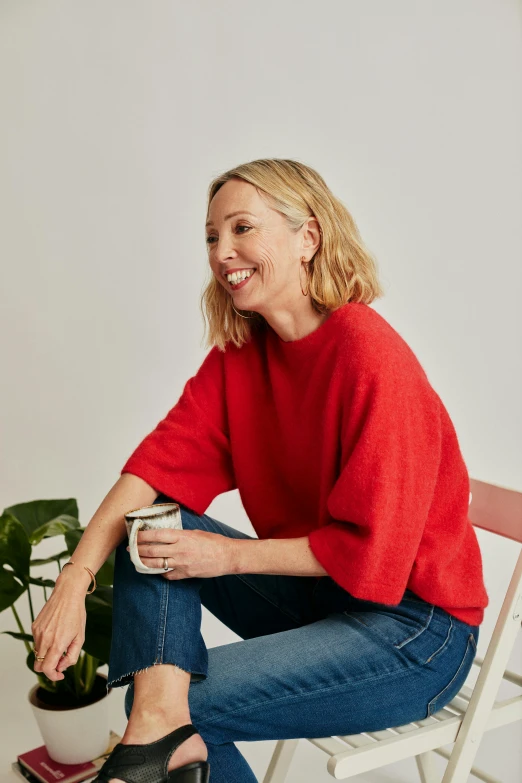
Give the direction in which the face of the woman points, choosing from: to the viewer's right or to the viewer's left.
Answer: to the viewer's left

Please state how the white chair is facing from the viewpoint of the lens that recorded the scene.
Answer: facing the viewer and to the left of the viewer

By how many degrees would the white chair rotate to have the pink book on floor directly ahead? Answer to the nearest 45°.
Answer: approximately 45° to its right

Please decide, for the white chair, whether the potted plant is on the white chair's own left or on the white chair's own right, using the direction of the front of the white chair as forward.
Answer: on the white chair's own right
